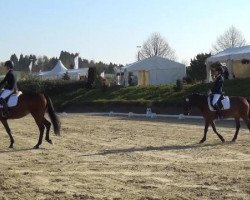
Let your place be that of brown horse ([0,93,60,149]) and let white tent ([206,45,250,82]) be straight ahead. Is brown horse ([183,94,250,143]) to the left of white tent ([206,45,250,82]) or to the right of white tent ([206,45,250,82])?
right

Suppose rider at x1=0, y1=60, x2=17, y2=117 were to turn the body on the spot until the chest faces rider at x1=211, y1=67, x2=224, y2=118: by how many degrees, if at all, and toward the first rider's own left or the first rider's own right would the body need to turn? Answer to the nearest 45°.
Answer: approximately 180°

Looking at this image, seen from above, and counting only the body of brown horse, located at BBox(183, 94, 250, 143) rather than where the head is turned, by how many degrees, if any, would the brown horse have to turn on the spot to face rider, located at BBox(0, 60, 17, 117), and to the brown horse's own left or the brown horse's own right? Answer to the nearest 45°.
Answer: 0° — it already faces them

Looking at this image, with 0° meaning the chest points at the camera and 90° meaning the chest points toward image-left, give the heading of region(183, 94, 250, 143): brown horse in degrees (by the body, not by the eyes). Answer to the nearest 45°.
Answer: approximately 90°

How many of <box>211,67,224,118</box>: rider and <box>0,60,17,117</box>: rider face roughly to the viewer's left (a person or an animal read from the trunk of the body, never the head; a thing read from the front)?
2

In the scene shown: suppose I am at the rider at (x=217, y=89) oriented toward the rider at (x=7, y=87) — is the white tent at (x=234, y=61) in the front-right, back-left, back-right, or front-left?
back-right

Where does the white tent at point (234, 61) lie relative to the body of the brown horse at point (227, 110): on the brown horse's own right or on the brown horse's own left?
on the brown horse's own right

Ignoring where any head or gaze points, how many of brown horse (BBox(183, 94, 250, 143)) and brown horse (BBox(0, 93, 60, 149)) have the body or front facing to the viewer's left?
2

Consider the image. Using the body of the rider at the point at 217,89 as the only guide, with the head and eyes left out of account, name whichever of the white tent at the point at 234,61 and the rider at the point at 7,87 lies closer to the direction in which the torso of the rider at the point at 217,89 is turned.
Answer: the rider

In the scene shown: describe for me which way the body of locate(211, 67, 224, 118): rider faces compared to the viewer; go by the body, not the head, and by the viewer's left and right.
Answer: facing to the left of the viewer

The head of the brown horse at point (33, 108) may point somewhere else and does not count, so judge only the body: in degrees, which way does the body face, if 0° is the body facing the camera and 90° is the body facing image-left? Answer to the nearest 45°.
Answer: approximately 90°

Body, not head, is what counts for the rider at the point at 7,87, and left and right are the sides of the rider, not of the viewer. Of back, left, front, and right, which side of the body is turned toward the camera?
left
